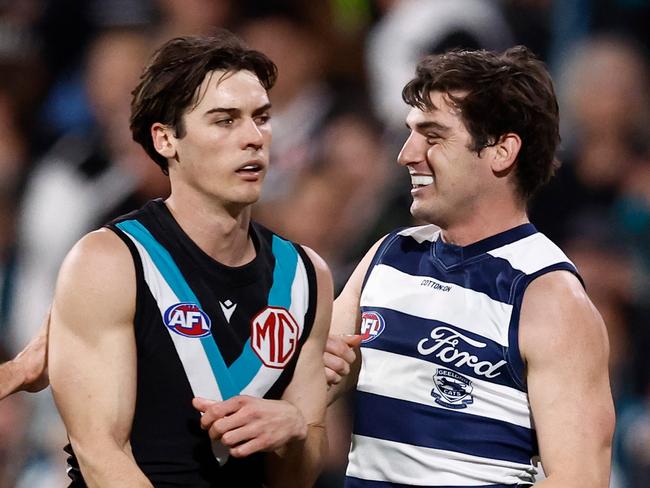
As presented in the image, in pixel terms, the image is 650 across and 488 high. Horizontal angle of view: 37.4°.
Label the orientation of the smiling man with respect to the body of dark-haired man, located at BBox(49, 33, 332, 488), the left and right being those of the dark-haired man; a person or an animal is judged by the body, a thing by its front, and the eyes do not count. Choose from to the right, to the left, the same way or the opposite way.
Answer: to the right

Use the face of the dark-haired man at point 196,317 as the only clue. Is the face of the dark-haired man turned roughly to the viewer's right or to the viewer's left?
to the viewer's right

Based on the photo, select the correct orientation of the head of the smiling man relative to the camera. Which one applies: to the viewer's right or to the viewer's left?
to the viewer's left

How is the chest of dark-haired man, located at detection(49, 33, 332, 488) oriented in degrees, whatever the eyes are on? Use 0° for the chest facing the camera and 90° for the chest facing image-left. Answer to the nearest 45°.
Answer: approximately 315°

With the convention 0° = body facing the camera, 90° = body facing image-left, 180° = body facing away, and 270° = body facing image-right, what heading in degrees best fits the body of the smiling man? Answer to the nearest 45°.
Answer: approximately 45°

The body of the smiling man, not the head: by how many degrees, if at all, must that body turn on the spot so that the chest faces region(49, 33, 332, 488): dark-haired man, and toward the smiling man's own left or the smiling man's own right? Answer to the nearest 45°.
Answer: approximately 45° to the smiling man's own right
